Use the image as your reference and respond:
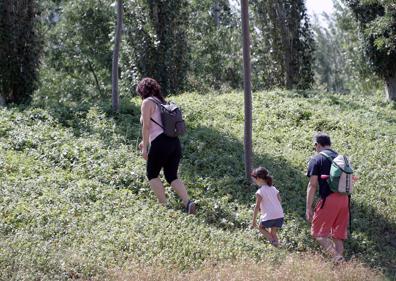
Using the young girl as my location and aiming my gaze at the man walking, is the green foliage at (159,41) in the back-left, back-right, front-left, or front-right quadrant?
back-left

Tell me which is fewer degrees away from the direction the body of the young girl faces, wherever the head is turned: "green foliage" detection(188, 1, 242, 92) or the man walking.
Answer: the green foliage

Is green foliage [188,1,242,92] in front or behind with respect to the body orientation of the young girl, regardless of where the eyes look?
in front

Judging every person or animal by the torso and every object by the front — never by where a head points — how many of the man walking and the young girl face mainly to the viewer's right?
0

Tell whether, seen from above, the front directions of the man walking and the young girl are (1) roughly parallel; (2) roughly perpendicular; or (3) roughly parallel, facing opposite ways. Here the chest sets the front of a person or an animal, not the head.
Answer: roughly parallel

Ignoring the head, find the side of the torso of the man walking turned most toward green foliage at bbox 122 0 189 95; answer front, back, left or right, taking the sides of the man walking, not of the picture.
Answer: front

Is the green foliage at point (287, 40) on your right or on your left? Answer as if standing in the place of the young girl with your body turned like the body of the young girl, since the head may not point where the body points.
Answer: on your right

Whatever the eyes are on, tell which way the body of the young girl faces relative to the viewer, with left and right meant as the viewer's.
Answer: facing away from the viewer and to the left of the viewer

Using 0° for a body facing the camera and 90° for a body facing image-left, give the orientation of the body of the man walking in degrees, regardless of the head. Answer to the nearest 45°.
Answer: approximately 135°

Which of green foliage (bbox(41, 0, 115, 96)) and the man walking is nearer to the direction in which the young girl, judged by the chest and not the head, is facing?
the green foliage

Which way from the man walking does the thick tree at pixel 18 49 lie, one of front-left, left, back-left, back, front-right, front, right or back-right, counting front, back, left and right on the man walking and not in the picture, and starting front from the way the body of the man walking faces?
front

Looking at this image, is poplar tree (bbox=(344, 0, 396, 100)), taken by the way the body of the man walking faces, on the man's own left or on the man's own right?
on the man's own right

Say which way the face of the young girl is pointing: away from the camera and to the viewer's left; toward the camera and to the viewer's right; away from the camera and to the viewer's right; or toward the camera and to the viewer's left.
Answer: away from the camera and to the viewer's left

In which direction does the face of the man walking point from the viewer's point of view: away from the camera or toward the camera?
away from the camera

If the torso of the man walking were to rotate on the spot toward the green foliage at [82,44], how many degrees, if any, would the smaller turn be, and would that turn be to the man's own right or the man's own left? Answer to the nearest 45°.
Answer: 0° — they already face it

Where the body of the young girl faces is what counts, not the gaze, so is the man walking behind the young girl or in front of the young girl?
behind

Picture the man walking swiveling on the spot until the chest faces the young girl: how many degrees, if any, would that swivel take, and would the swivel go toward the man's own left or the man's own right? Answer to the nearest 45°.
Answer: approximately 45° to the man's own left

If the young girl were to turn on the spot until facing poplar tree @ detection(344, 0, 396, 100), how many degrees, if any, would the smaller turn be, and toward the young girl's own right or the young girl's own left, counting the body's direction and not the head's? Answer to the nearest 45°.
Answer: approximately 45° to the young girl's own right

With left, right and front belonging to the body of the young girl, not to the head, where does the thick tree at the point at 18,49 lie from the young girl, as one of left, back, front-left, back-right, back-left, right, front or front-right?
front

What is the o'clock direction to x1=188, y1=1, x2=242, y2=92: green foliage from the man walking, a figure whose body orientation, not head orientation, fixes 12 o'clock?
The green foliage is roughly at 1 o'clock from the man walking.
